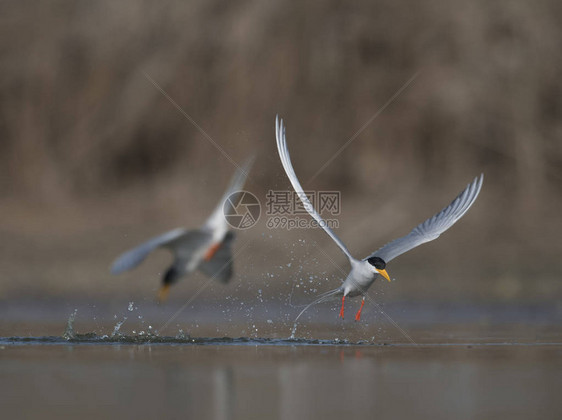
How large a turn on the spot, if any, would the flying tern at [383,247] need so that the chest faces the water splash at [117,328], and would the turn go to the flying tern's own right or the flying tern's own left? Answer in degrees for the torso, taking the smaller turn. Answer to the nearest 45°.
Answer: approximately 135° to the flying tern's own right

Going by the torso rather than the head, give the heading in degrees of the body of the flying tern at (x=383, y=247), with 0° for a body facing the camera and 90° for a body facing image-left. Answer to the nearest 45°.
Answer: approximately 315°
